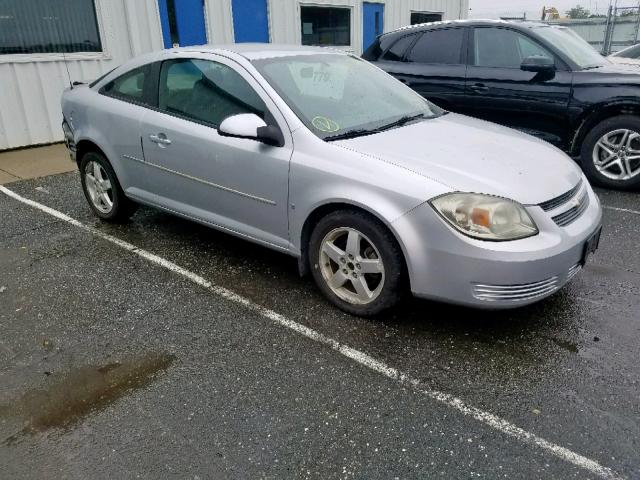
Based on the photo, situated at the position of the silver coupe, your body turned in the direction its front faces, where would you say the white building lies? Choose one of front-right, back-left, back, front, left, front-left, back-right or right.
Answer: back

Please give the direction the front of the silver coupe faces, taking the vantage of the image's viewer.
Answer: facing the viewer and to the right of the viewer

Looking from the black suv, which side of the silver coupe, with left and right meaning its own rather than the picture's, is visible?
left

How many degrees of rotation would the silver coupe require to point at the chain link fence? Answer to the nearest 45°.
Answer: approximately 90° to its left
